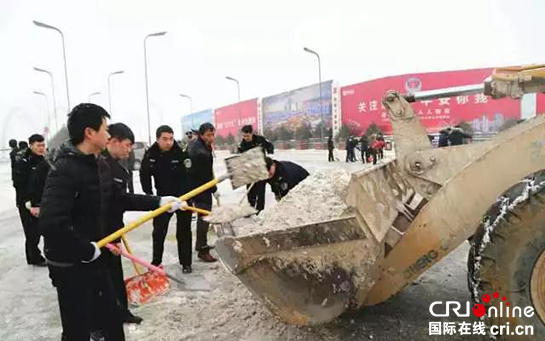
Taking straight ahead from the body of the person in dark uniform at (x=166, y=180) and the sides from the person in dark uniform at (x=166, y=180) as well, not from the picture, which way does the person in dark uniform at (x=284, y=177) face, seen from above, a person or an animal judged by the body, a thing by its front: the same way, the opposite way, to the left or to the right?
to the right

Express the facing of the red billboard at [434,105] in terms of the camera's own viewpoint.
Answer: facing the viewer and to the left of the viewer

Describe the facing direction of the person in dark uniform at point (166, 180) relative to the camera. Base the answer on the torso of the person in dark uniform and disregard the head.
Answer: toward the camera

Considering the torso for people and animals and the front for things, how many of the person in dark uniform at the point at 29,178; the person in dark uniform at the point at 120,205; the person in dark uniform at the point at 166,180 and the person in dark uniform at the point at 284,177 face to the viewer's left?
1

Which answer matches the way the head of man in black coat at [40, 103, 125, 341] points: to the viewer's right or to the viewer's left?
to the viewer's right

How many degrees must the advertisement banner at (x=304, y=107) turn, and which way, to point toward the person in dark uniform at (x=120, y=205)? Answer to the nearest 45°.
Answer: approximately 45° to its left

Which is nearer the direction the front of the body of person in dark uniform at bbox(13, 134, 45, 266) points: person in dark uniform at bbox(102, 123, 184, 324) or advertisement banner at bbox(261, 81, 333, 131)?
the person in dark uniform

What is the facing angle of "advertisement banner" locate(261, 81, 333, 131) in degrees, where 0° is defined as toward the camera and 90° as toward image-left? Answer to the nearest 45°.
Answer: approximately 45°

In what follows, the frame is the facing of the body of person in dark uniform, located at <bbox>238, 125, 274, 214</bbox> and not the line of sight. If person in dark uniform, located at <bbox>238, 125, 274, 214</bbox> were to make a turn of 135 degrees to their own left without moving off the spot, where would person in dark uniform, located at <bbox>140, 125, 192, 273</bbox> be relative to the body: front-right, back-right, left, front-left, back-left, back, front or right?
back-right

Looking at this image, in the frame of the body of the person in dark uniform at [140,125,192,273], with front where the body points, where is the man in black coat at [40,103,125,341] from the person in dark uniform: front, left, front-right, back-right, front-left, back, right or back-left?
front

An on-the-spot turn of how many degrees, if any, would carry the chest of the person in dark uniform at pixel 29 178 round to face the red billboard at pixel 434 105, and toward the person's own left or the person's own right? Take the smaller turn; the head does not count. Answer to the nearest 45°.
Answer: approximately 90° to the person's own left

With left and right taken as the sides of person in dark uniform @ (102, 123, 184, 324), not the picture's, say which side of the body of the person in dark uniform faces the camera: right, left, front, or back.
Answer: right

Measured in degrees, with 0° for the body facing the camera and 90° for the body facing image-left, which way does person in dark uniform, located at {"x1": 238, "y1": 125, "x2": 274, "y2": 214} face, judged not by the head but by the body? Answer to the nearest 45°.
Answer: approximately 45°
